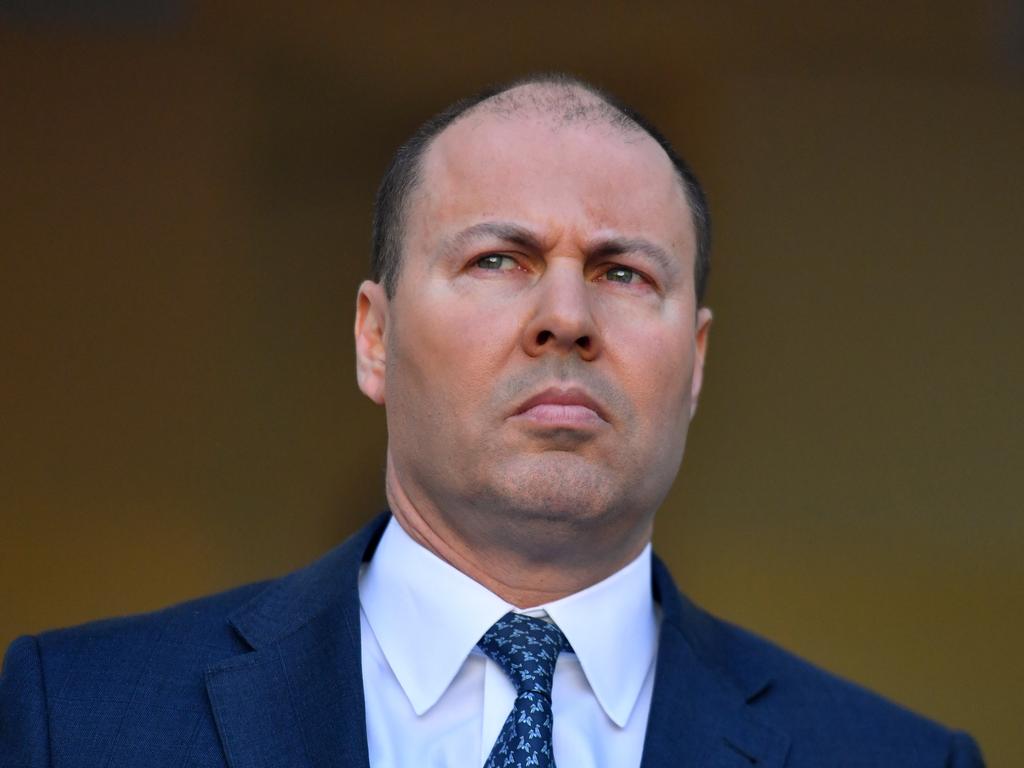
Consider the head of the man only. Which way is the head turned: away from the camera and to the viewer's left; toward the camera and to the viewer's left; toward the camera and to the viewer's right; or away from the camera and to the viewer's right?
toward the camera and to the viewer's right

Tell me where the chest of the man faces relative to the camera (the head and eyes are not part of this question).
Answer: toward the camera
